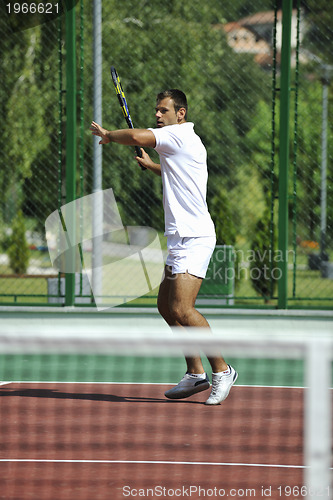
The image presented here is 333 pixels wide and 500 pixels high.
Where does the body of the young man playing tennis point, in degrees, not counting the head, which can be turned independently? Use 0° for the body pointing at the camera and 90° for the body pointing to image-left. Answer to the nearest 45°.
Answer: approximately 90°

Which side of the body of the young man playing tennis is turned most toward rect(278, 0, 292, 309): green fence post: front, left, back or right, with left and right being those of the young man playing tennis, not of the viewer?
right

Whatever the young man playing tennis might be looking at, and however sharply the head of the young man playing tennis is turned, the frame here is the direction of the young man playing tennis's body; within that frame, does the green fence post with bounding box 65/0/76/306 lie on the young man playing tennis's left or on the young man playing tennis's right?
on the young man playing tennis's right
